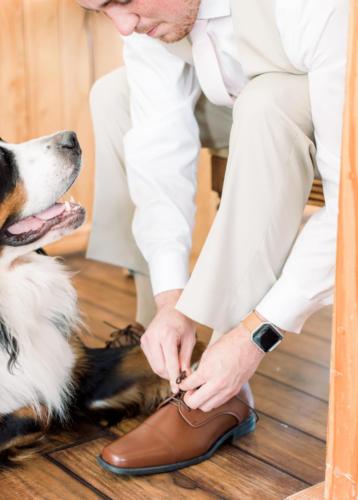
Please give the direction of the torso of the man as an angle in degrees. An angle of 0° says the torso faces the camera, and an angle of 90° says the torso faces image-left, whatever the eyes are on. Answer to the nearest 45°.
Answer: approximately 45°
